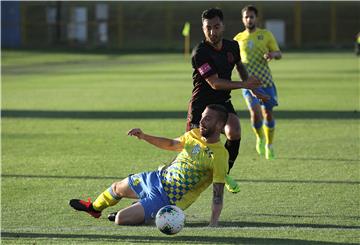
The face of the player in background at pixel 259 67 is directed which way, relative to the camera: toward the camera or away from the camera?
toward the camera

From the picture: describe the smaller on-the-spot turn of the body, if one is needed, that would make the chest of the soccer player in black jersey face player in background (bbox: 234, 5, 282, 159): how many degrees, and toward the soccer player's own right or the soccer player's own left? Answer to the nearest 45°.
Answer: approximately 135° to the soccer player's own left

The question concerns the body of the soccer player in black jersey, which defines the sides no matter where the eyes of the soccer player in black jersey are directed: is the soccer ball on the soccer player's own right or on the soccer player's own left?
on the soccer player's own right

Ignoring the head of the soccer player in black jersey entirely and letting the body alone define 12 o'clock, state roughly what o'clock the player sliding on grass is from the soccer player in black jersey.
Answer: The player sliding on grass is roughly at 2 o'clock from the soccer player in black jersey.

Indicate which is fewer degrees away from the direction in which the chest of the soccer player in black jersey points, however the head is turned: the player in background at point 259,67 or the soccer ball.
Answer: the soccer ball

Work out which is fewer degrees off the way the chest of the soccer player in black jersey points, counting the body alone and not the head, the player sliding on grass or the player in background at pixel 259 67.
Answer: the player sliding on grass

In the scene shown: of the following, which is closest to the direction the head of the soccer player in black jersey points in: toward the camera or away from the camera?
toward the camera

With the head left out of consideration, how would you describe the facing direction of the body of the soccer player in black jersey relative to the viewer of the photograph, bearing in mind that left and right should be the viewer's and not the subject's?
facing the viewer and to the right of the viewer
